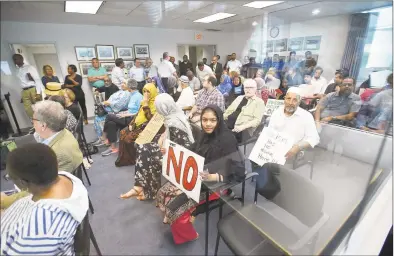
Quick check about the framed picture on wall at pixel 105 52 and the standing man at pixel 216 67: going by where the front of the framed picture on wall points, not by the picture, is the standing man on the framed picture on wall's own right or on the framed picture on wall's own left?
on the framed picture on wall's own left

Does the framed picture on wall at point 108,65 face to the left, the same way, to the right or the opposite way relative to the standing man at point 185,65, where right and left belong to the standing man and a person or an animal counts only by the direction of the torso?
the same way

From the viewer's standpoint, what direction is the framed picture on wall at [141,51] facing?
toward the camera

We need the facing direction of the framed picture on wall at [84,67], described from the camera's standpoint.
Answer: facing the viewer

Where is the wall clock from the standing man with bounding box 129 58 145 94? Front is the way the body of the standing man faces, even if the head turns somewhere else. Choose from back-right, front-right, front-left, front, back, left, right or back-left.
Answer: back-left

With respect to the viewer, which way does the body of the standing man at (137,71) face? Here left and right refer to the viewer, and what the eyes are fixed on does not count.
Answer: facing the viewer and to the left of the viewer
